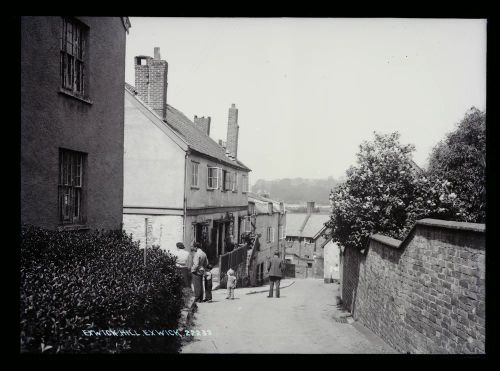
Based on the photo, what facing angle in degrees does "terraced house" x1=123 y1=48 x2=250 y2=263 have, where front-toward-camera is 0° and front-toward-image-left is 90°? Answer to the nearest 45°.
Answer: approximately 315°

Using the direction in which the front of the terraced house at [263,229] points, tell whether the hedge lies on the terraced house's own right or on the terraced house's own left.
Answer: on the terraced house's own right

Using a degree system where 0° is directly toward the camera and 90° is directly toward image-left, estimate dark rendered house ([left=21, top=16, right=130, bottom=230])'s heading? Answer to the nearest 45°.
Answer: approximately 315°

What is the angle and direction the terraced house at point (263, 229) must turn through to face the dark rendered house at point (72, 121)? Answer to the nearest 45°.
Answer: approximately 45° to its right

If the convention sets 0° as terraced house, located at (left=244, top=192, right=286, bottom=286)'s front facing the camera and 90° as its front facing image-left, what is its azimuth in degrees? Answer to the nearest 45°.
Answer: approximately 315°

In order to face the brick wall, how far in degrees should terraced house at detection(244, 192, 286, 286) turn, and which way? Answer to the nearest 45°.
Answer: approximately 45° to its right

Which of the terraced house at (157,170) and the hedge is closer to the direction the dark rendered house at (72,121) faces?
the hedge
